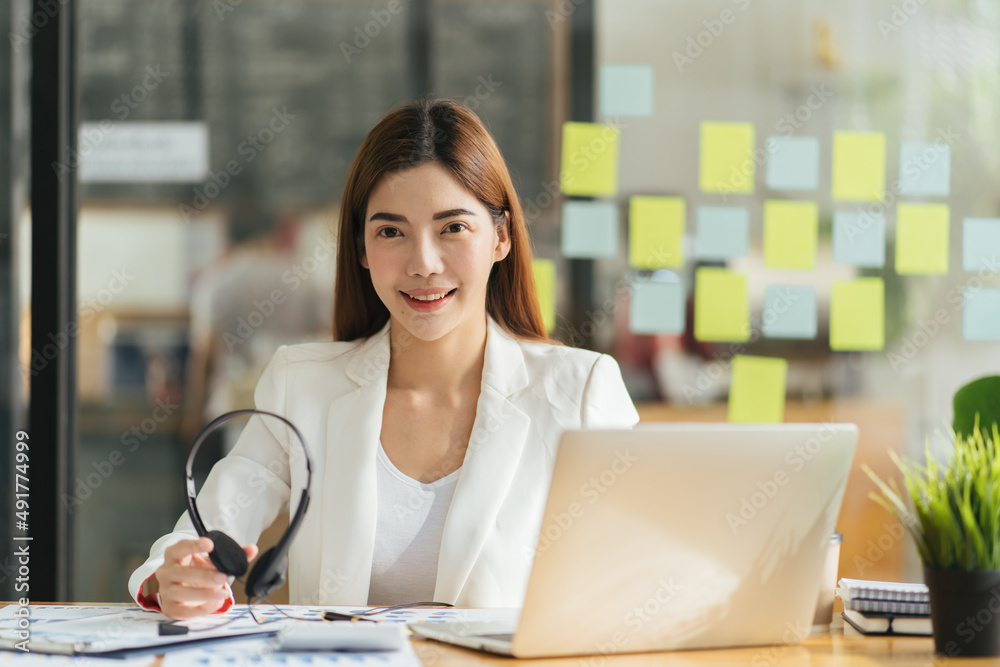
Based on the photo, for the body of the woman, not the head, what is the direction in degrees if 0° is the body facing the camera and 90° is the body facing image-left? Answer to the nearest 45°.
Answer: approximately 0°

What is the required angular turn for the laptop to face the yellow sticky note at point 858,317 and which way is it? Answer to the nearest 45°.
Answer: approximately 45° to its right

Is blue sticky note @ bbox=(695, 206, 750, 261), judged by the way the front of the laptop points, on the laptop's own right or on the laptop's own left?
on the laptop's own right

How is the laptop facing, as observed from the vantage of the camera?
facing away from the viewer and to the left of the viewer

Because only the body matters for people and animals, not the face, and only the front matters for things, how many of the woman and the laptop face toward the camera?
1

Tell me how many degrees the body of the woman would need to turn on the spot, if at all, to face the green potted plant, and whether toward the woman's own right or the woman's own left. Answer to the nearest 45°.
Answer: approximately 45° to the woman's own left
